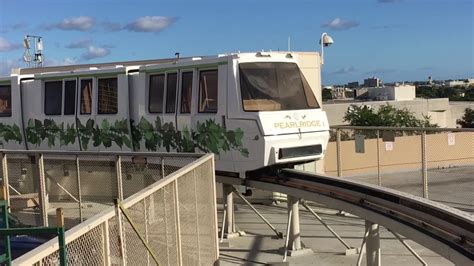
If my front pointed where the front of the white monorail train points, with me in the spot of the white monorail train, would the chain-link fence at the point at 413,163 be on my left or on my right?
on my left

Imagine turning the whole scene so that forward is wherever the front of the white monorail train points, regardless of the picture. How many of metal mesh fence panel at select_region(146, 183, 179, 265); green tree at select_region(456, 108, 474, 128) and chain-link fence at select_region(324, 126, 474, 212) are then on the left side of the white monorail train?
2

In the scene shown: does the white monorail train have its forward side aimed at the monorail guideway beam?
yes

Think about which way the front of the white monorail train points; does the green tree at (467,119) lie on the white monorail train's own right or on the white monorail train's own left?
on the white monorail train's own left

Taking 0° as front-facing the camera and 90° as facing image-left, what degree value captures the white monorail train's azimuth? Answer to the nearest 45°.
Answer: approximately 315°

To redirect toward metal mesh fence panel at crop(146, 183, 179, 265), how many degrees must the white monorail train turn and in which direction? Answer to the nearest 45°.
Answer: approximately 45° to its right

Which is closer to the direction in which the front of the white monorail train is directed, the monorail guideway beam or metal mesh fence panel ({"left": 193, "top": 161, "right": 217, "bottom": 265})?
the monorail guideway beam

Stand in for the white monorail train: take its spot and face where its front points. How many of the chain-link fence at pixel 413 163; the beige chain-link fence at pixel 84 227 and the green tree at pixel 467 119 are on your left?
2

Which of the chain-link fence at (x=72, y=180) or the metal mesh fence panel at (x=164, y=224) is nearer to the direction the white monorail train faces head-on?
the metal mesh fence panel
